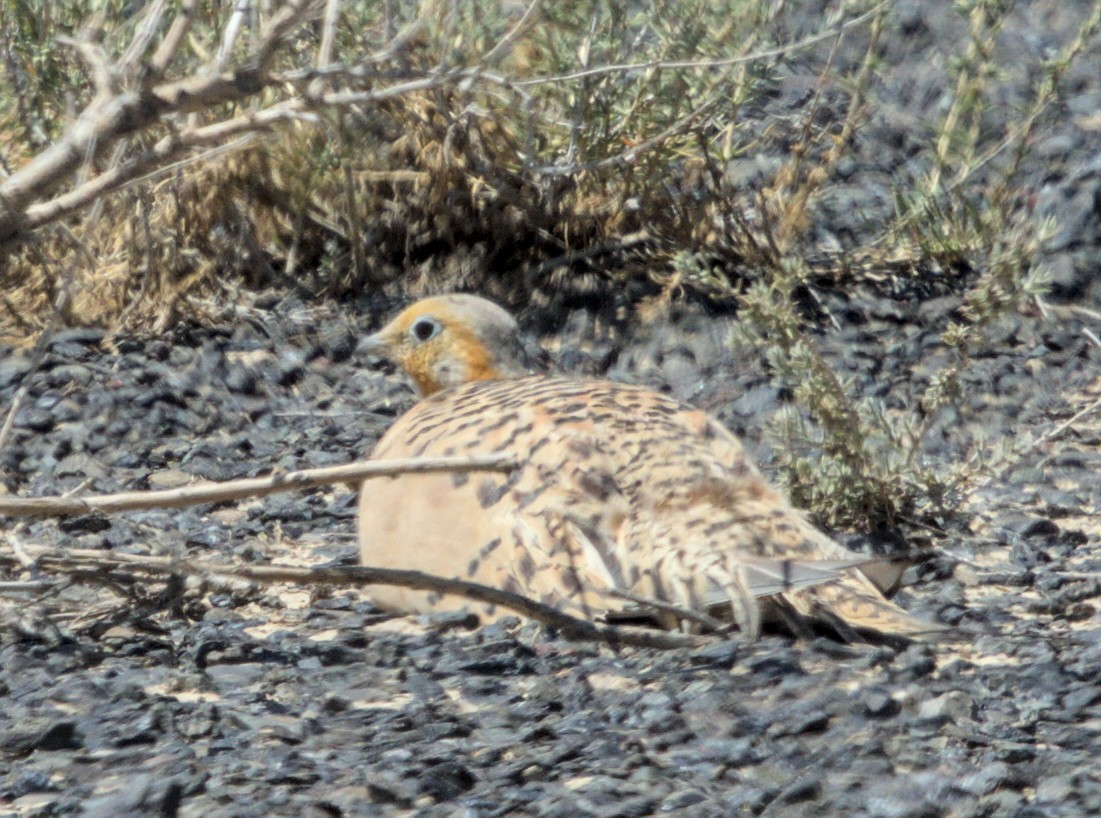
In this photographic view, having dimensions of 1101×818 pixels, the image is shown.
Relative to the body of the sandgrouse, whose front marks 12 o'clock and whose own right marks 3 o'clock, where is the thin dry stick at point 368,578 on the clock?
The thin dry stick is roughly at 11 o'clock from the sandgrouse.

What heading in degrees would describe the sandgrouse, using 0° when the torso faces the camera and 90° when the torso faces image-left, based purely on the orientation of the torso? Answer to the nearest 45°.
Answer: approximately 90°
